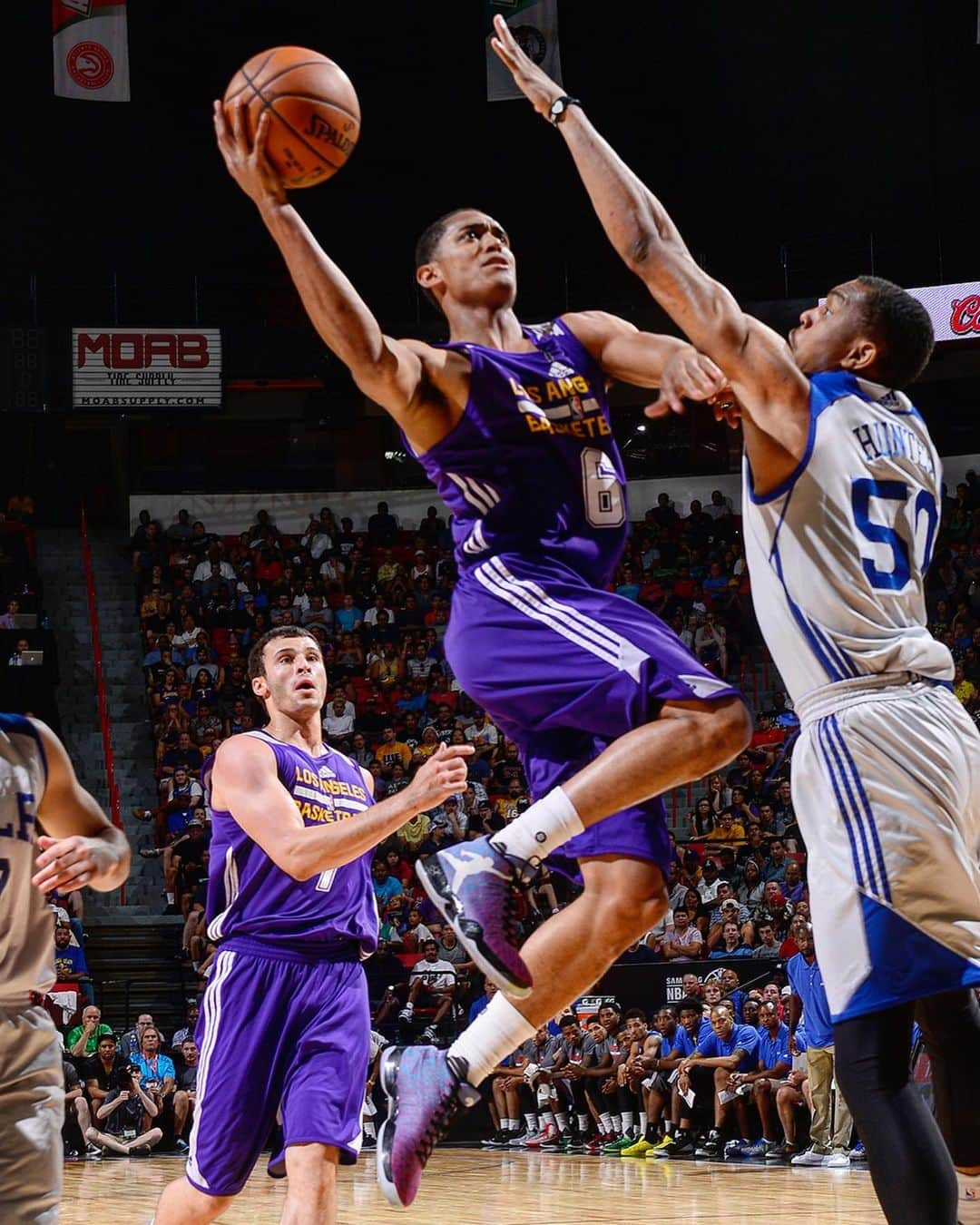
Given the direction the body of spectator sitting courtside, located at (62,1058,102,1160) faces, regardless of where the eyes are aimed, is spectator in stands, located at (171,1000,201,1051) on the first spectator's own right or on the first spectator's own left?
on the first spectator's own left

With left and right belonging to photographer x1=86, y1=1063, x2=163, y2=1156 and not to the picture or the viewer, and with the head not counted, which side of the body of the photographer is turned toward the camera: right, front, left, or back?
front

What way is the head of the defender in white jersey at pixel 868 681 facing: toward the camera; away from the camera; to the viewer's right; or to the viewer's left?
to the viewer's left

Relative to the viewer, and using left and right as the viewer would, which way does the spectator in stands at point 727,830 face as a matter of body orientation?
facing the viewer

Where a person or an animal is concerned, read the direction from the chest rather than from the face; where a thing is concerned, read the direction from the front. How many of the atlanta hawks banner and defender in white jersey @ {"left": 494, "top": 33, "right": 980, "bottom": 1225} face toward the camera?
1

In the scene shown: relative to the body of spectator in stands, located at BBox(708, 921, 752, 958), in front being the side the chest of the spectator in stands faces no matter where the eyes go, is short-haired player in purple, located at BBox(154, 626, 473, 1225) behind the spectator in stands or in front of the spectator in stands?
in front

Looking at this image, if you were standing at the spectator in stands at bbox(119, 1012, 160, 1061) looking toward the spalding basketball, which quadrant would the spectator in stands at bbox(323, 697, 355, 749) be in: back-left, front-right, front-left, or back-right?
back-left

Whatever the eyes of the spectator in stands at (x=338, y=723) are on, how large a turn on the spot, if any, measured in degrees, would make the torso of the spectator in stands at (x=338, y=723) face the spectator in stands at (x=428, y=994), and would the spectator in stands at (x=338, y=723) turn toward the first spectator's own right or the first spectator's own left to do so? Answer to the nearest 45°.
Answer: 0° — they already face them

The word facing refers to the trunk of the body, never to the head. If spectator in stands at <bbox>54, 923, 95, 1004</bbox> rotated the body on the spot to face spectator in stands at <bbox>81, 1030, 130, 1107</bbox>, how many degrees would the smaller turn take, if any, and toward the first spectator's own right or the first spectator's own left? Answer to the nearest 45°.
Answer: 0° — they already face them

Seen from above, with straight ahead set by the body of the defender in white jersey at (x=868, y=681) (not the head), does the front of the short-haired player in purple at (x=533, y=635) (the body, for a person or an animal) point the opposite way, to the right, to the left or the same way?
the opposite way

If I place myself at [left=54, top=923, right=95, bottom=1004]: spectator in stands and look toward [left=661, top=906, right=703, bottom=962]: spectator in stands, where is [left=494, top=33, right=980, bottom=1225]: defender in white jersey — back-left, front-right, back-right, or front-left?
front-right

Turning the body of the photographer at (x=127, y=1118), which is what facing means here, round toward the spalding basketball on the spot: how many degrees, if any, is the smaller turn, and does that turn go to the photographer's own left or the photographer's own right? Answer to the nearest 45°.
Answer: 0° — they already face it

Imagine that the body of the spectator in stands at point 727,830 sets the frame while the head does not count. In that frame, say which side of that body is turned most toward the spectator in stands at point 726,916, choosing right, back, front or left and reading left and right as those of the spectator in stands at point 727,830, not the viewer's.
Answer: front

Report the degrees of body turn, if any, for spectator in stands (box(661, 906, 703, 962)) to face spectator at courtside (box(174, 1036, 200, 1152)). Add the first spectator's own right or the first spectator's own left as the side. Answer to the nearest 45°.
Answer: approximately 90° to the first spectator's own right
